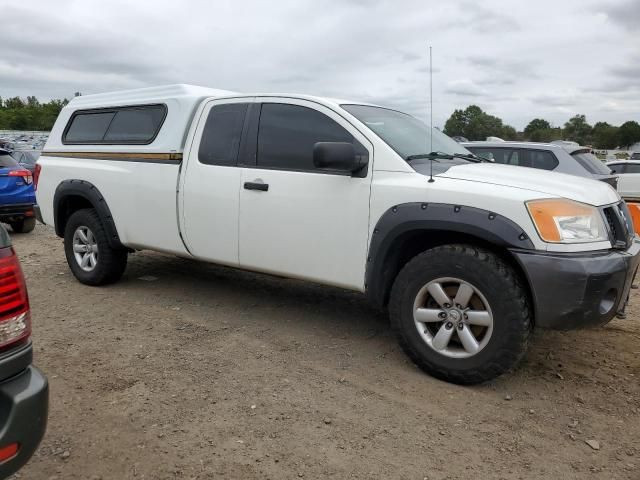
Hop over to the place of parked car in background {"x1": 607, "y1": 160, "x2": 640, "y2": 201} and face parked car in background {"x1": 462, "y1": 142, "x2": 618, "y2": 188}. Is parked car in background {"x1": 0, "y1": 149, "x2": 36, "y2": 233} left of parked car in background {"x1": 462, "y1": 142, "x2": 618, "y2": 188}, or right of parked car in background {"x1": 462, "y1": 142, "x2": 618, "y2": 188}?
right

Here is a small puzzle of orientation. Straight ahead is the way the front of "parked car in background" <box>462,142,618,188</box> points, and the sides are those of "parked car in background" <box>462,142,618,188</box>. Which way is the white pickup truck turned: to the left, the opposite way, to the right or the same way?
the opposite way

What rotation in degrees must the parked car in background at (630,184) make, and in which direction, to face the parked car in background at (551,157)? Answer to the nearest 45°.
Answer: approximately 90° to its left

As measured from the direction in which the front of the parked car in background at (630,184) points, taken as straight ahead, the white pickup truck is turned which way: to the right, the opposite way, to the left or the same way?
the opposite way

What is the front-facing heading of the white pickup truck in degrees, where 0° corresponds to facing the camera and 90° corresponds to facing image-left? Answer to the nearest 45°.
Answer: approximately 315°

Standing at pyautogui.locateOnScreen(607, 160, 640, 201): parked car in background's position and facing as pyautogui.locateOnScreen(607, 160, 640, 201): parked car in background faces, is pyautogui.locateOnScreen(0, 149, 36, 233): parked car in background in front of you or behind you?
in front

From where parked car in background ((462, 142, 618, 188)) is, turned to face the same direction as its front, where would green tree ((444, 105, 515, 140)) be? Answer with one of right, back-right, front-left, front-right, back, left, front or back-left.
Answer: front-right
